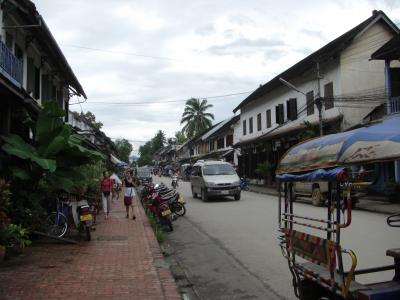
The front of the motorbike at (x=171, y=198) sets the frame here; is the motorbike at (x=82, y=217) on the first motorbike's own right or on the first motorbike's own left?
on the first motorbike's own left

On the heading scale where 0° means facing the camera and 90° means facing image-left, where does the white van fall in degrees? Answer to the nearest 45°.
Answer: approximately 315°

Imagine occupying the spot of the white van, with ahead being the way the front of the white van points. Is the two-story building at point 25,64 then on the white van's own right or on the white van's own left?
on the white van's own right

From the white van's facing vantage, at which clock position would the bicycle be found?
The bicycle is roughly at 2 o'clock from the white van.
